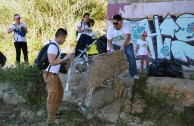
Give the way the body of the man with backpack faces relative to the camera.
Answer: to the viewer's right

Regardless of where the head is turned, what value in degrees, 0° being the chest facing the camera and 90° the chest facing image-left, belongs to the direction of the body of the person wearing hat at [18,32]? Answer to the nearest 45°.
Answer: approximately 0°

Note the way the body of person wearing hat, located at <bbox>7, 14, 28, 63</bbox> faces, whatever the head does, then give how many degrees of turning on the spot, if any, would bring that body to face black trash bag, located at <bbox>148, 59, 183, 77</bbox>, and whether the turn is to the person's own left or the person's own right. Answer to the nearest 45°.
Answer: approximately 45° to the person's own left

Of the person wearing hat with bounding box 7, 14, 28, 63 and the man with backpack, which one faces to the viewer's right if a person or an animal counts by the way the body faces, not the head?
the man with backpack

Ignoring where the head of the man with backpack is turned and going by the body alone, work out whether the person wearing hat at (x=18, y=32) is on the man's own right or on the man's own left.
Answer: on the man's own left

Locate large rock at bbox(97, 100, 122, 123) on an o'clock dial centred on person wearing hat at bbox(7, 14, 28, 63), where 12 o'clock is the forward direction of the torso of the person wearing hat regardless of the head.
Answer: The large rock is roughly at 11 o'clock from the person wearing hat.

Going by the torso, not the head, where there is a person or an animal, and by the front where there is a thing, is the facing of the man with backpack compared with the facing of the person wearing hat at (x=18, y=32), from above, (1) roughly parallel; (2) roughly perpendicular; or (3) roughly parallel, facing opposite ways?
roughly perpendicular
